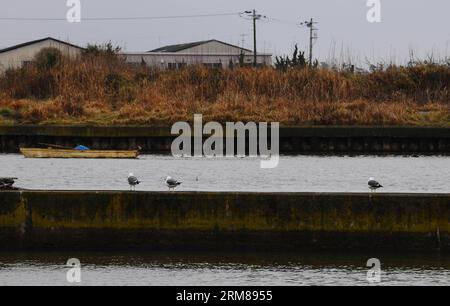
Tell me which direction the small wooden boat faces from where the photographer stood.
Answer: facing to the left of the viewer

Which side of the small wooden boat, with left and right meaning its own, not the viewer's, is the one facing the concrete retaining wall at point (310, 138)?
back

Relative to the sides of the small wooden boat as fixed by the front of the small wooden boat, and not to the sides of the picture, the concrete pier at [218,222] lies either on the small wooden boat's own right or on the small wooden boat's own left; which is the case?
on the small wooden boat's own left
